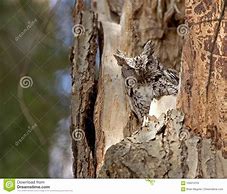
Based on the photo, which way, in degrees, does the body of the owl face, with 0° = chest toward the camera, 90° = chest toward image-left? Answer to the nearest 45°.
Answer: approximately 45°
